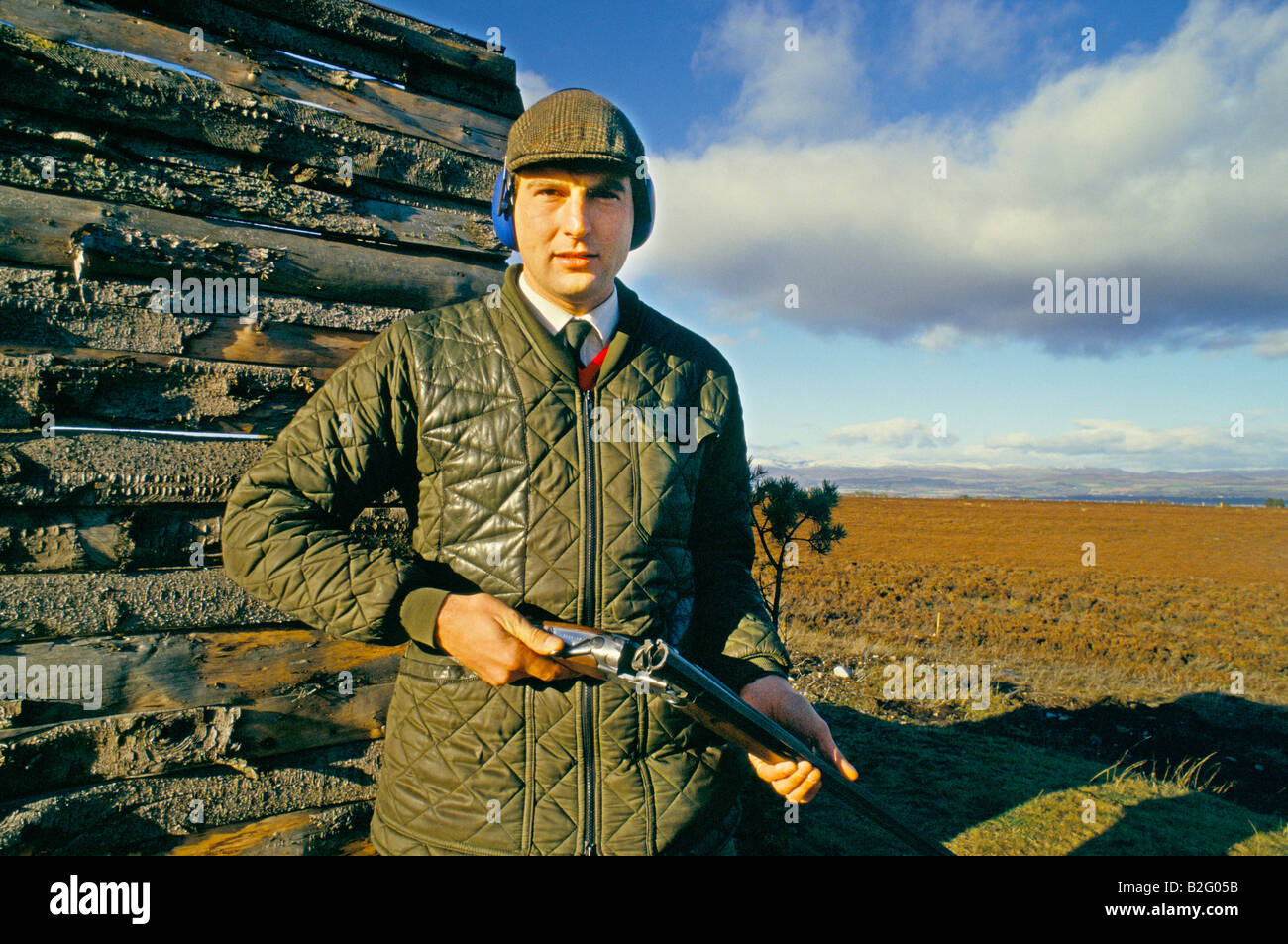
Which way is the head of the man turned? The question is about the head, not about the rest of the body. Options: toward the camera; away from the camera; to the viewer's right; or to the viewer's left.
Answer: toward the camera

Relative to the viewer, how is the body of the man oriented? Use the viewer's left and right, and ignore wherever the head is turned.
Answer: facing the viewer
